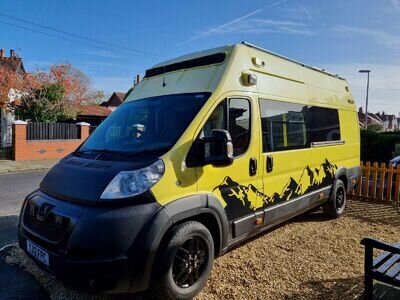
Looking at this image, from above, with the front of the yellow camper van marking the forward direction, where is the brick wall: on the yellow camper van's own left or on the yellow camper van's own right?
on the yellow camper van's own right

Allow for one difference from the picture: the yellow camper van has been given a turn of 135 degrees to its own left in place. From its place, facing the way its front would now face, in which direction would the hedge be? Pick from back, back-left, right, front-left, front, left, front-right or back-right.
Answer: front-left

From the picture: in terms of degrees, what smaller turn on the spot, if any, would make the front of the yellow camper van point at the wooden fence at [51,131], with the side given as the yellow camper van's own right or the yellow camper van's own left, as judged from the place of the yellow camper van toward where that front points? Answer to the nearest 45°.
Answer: approximately 90° to the yellow camper van's own right

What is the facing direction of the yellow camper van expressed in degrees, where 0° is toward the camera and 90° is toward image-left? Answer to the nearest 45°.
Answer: approximately 45°

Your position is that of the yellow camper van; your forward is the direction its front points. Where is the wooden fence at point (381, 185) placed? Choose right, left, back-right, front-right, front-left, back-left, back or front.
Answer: back

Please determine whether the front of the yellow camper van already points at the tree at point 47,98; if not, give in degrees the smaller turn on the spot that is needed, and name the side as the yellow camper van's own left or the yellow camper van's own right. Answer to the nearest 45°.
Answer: approximately 90° to the yellow camper van's own right
